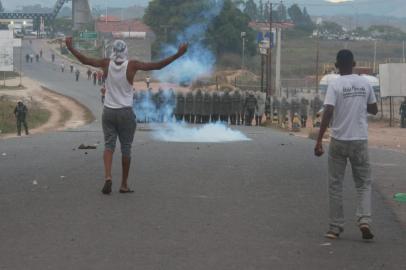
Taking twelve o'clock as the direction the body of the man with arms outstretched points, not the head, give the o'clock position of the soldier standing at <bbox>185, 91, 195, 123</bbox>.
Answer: The soldier standing is roughly at 12 o'clock from the man with arms outstretched.

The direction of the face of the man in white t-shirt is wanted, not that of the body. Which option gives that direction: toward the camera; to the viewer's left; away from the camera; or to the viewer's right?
away from the camera

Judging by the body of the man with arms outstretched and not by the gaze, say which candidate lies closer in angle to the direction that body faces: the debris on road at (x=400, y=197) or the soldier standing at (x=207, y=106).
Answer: the soldier standing

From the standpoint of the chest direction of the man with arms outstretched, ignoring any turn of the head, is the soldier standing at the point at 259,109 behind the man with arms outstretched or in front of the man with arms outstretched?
in front

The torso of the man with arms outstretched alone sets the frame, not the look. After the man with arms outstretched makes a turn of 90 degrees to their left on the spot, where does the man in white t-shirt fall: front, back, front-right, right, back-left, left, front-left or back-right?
back-left

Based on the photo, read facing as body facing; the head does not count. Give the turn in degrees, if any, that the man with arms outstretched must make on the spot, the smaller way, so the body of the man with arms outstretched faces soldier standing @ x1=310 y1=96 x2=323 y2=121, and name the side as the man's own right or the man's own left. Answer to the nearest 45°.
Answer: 0° — they already face them

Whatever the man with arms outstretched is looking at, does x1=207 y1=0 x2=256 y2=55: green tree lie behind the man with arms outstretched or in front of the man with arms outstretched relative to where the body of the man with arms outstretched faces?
in front

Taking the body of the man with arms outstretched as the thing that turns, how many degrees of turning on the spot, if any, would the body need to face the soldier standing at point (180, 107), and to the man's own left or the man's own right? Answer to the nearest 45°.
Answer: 0° — they already face them

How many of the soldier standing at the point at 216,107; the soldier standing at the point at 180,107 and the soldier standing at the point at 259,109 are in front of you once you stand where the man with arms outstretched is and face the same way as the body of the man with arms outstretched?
3

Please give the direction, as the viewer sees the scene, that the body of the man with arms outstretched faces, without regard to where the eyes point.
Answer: away from the camera

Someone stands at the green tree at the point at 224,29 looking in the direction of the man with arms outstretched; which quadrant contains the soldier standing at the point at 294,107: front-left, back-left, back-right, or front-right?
front-left

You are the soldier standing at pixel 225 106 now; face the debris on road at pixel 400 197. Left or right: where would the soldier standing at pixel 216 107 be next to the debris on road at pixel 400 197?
right

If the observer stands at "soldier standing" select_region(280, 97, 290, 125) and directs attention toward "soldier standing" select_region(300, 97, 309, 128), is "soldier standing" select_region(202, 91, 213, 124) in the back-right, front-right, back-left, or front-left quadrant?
back-right

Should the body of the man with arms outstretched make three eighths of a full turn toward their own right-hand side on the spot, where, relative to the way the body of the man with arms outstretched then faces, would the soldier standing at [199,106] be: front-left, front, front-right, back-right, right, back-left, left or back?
back-left

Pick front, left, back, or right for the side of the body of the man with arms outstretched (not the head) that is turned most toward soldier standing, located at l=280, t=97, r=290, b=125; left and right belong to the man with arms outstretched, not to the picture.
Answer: front

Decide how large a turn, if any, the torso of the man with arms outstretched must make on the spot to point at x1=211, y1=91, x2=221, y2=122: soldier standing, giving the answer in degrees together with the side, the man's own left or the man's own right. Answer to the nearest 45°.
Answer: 0° — they already face them

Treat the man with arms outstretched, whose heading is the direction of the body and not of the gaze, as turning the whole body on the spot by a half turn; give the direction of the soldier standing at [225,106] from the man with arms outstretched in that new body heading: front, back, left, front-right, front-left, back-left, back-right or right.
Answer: back

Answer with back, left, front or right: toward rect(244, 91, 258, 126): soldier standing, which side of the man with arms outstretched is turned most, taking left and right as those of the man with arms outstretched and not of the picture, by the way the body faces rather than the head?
front
